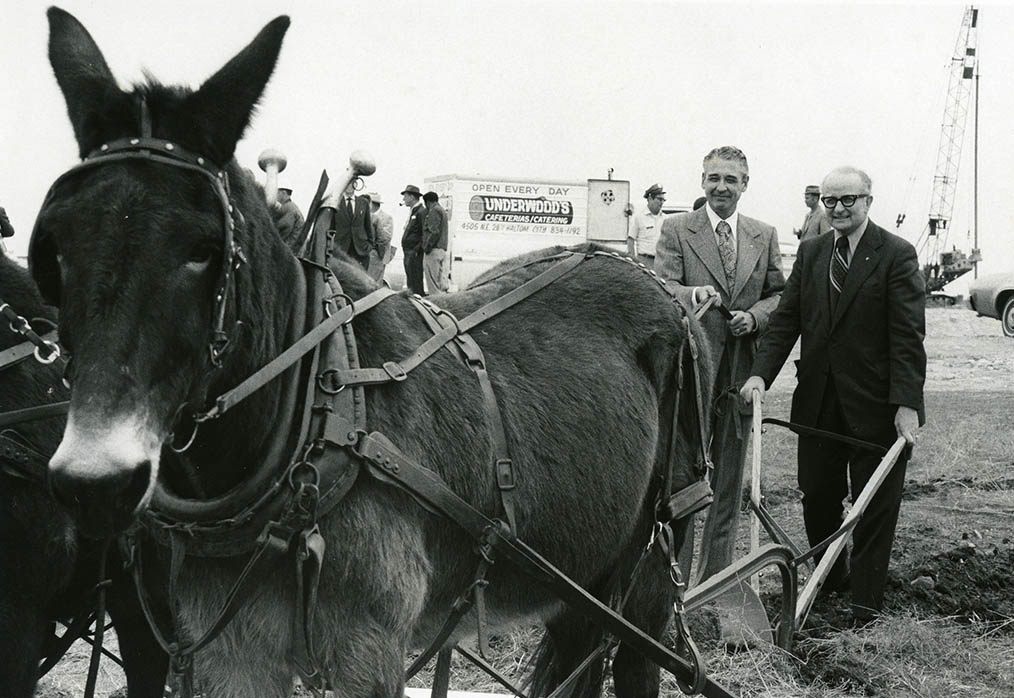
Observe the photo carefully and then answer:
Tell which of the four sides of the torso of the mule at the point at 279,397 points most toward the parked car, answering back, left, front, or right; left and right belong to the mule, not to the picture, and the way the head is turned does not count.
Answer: back

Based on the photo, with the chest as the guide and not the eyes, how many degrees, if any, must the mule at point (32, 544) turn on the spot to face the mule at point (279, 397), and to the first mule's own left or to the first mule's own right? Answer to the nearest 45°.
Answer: approximately 90° to the first mule's own left

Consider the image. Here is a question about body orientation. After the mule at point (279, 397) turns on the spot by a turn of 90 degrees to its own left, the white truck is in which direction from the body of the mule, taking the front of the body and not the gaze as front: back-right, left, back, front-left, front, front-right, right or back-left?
back-left
